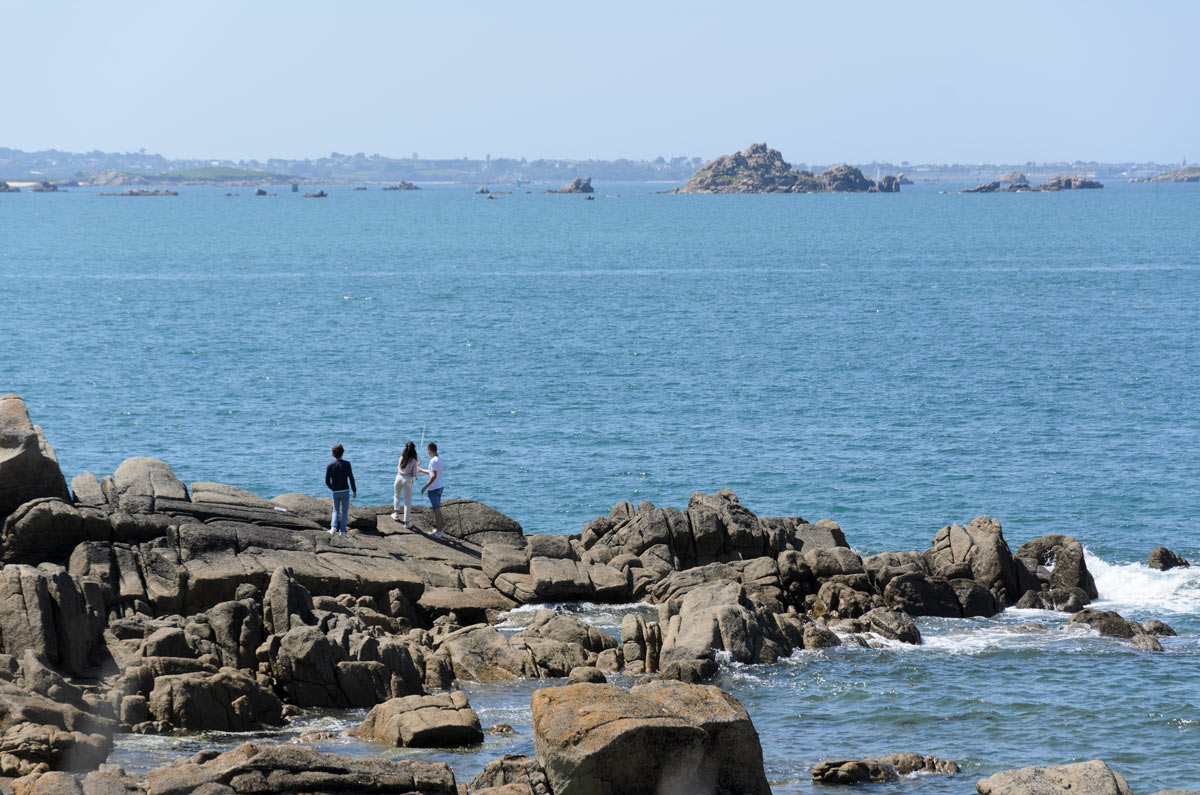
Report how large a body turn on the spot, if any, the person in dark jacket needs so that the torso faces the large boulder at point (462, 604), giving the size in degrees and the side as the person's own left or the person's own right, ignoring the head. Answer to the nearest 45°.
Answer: approximately 135° to the person's own right

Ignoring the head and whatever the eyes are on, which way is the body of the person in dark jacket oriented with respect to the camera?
away from the camera

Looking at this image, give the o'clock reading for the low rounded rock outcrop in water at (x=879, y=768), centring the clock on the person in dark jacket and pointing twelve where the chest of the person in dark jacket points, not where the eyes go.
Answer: The low rounded rock outcrop in water is roughly at 5 o'clock from the person in dark jacket.

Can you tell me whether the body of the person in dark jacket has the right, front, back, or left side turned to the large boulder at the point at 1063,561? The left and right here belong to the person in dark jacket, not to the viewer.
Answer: right

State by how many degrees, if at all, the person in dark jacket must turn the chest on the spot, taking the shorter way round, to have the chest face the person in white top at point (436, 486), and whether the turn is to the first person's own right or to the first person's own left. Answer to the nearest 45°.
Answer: approximately 45° to the first person's own right

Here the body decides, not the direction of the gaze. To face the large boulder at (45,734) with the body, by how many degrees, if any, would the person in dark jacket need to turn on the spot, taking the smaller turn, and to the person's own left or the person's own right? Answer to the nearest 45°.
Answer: approximately 180°

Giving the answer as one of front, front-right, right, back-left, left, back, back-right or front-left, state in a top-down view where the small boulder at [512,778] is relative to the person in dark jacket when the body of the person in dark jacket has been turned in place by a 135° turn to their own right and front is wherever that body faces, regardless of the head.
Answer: front-right

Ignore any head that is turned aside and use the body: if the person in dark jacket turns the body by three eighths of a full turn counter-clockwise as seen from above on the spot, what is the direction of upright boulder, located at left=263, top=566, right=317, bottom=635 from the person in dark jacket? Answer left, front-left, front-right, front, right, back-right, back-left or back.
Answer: front-left

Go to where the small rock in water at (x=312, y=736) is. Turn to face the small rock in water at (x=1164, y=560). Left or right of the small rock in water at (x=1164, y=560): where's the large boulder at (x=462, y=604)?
left

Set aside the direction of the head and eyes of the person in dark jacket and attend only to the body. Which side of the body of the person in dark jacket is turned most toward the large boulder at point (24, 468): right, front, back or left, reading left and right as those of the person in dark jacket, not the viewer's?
left

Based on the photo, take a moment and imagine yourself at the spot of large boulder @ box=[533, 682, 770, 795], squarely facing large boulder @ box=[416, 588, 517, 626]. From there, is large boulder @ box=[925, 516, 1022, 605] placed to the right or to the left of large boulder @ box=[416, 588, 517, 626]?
right

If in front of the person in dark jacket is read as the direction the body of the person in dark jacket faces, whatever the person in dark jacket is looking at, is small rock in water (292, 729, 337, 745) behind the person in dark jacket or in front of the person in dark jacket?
behind

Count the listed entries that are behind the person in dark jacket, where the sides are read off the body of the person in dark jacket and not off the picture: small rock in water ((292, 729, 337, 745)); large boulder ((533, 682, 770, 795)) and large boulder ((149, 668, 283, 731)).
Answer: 3

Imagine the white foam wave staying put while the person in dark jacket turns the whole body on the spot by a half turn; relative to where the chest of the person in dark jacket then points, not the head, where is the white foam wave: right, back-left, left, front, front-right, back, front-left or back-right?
left

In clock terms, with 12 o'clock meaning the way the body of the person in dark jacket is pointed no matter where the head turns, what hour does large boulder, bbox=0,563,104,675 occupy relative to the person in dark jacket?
The large boulder is roughly at 7 o'clock from the person in dark jacket.

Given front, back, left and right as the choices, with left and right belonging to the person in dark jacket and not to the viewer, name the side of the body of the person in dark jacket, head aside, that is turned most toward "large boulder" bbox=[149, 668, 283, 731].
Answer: back

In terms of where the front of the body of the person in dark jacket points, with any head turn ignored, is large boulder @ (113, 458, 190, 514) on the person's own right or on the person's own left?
on the person's own left

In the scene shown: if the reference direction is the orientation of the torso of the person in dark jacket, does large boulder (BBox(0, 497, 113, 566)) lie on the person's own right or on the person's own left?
on the person's own left
